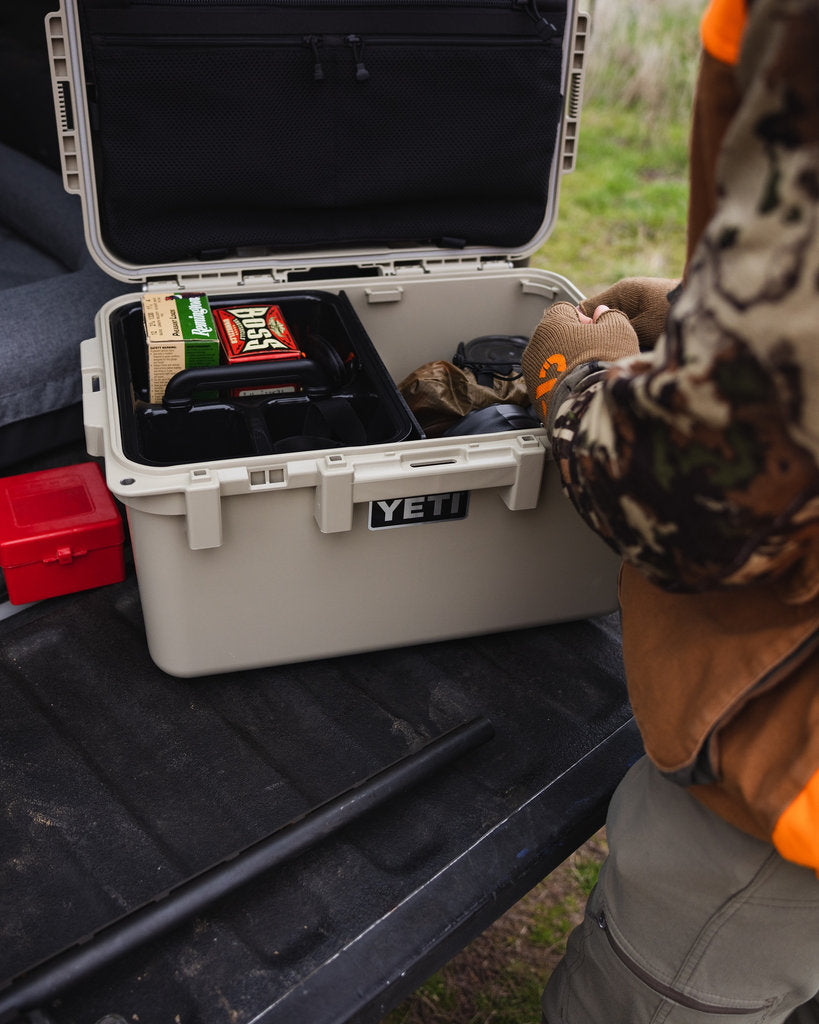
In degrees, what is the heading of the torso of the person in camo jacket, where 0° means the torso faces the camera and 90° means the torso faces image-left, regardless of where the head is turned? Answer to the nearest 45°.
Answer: approximately 90°

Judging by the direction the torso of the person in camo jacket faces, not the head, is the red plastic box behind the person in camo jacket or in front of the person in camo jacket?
in front
